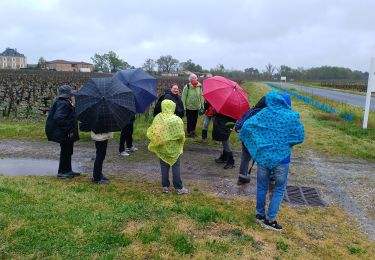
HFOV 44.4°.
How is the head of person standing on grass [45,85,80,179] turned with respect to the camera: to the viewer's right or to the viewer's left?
to the viewer's right

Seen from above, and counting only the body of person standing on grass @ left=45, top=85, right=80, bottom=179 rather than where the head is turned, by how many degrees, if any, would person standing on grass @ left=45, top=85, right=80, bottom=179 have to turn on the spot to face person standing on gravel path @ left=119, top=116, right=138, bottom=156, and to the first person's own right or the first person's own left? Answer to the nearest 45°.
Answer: approximately 45° to the first person's own left

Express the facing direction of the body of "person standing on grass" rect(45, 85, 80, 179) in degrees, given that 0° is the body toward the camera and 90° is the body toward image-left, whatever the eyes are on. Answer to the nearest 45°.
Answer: approximately 270°
